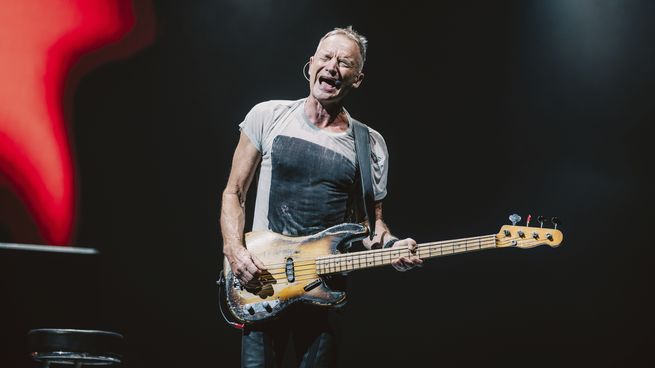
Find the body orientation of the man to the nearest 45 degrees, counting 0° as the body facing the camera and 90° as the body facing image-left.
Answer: approximately 315°

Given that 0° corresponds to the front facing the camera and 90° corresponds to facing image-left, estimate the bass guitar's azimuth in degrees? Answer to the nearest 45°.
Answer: approximately 0°
